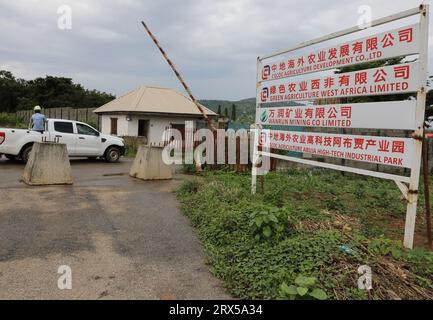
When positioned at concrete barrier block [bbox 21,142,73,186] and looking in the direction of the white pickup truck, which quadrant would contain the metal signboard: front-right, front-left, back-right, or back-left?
back-right

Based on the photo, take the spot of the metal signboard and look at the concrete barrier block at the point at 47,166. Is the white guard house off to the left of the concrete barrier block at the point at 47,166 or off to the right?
right

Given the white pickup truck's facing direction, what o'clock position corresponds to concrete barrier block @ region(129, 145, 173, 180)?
The concrete barrier block is roughly at 2 o'clock from the white pickup truck.

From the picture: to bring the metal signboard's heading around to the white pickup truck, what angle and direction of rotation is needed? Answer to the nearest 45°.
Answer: approximately 90° to its right

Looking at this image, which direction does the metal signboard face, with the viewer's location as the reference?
facing the viewer and to the left of the viewer

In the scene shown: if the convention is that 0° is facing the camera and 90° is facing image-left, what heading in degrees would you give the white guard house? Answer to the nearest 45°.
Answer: approximately 0°

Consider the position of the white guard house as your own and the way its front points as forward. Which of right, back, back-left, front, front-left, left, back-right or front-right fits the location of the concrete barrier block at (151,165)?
front

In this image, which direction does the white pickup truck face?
to the viewer's right

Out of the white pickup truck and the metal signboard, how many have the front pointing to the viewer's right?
1

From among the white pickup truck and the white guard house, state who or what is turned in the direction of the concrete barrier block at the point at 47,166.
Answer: the white guard house

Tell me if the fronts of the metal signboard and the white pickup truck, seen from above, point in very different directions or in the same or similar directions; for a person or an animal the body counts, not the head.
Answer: very different directions

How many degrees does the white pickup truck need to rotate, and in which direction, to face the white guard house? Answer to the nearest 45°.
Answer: approximately 45° to its left

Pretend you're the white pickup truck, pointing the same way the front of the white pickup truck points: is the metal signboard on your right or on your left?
on your right

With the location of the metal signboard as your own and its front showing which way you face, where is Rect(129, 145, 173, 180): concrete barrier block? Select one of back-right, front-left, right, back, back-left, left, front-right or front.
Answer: right

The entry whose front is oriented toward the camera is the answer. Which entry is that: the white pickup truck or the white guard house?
the white guard house

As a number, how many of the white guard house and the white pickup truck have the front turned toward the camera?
1

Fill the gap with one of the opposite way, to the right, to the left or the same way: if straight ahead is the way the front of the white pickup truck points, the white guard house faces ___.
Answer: to the right
